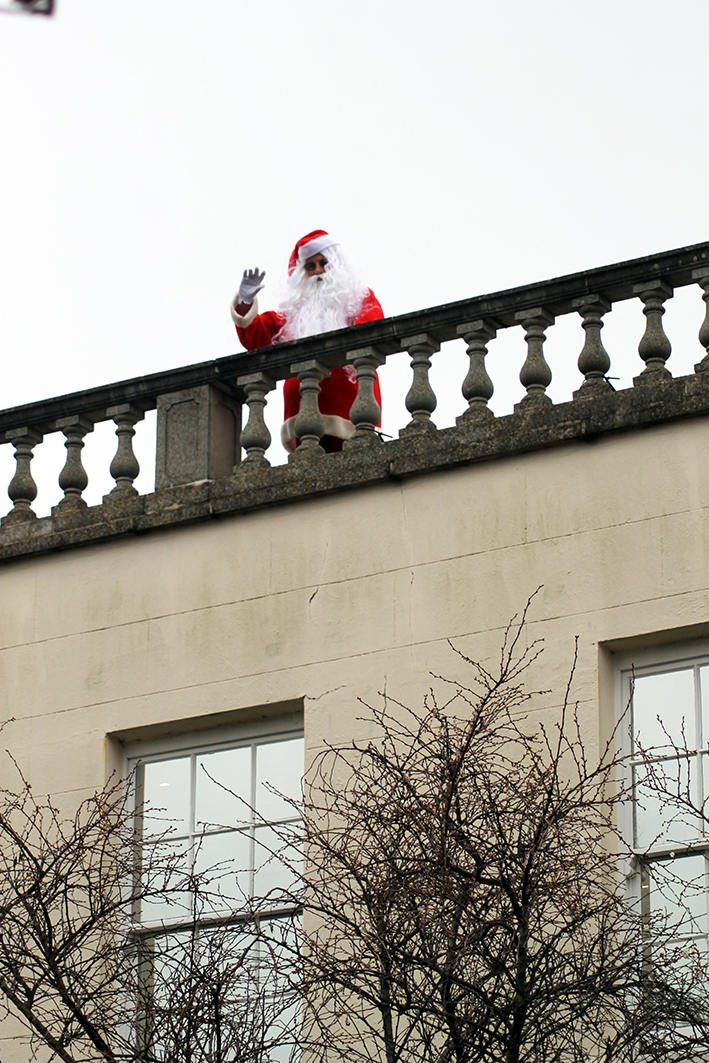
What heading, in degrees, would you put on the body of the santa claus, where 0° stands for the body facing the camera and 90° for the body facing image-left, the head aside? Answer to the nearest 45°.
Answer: approximately 0°
